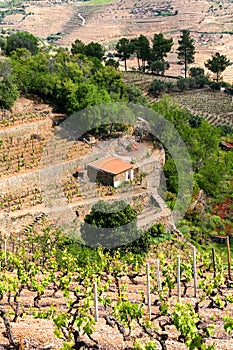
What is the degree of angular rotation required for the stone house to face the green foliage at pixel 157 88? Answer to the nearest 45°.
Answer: approximately 135° to its left

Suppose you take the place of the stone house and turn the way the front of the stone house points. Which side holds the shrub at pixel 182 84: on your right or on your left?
on your left

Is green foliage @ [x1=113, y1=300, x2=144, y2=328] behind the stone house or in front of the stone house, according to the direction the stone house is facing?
in front

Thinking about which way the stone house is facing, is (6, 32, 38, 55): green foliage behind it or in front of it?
behind

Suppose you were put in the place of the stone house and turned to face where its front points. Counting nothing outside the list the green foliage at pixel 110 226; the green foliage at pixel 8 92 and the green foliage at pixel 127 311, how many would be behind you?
1

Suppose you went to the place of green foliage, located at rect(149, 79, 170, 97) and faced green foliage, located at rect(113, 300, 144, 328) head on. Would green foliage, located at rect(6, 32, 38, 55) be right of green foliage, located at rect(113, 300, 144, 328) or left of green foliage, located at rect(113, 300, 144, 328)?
right

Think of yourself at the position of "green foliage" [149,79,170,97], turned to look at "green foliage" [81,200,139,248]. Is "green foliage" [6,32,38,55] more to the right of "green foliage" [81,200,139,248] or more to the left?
right

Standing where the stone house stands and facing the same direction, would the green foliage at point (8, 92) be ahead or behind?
behind

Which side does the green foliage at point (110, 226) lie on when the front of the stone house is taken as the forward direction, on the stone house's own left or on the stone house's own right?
on the stone house's own right
